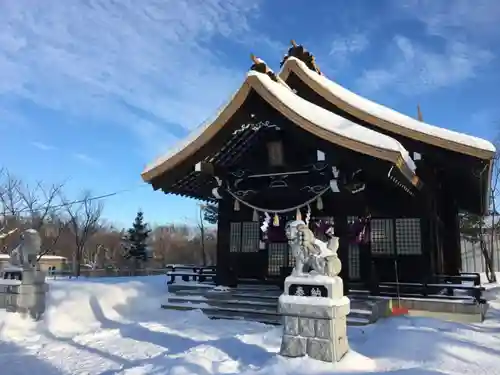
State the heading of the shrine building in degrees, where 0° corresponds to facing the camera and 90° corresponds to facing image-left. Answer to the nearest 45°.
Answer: approximately 45°

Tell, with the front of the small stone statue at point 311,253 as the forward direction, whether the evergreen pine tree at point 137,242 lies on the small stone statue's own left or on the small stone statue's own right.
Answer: on the small stone statue's own right

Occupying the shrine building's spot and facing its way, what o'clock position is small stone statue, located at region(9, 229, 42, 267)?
The small stone statue is roughly at 1 o'clock from the shrine building.

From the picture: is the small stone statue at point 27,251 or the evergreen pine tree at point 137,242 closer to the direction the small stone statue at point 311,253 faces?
the small stone statue

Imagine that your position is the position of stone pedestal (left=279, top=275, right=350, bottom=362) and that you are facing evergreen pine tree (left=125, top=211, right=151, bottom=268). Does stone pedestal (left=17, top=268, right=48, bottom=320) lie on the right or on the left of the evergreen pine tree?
left

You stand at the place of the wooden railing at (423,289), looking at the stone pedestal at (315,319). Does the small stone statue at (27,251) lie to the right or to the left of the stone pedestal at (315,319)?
right

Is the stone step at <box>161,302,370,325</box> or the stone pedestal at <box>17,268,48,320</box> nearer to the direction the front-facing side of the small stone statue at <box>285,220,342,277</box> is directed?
the stone pedestal

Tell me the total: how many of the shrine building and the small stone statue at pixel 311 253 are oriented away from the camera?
0
